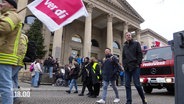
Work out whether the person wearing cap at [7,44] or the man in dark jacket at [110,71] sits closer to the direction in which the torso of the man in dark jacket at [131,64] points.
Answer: the person wearing cap

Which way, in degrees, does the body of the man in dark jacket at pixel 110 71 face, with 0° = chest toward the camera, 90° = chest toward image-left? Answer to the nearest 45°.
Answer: approximately 45°

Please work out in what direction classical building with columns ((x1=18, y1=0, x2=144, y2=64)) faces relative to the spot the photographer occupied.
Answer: facing the viewer and to the right of the viewer

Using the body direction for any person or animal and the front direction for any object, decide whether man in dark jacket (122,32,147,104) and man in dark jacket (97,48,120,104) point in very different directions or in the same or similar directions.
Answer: same or similar directions

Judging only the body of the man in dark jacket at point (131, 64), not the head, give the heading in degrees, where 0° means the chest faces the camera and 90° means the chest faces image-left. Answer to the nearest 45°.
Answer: approximately 45°

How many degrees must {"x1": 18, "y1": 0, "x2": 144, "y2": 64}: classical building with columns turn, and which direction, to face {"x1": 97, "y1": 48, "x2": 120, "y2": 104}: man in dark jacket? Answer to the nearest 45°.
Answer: approximately 45° to its right
